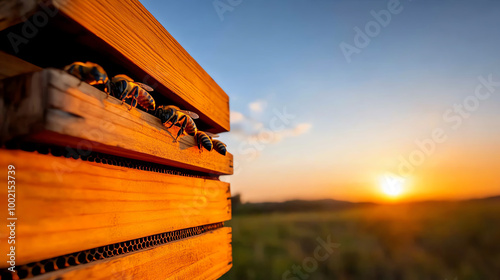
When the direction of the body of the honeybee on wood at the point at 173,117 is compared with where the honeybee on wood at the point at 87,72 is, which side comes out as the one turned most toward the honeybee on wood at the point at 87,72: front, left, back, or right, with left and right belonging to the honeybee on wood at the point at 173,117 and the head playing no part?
front
